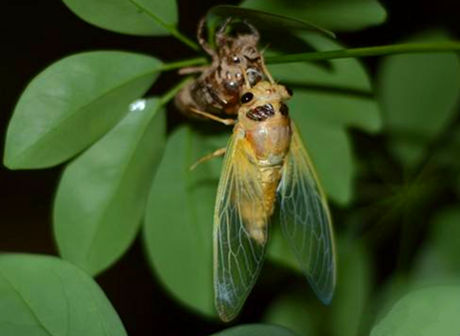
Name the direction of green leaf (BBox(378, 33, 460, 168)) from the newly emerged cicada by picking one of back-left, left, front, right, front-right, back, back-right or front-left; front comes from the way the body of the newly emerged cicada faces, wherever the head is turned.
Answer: front-right

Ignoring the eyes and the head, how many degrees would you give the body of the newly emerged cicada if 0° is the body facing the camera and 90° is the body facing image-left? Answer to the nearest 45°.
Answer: approximately 180°
